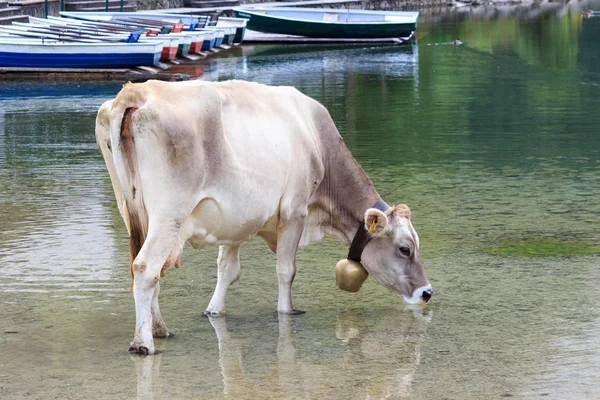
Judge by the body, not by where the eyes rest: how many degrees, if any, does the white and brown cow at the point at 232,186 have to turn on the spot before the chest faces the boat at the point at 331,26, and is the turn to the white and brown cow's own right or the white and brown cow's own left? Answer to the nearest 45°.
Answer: approximately 45° to the white and brown cow's own left

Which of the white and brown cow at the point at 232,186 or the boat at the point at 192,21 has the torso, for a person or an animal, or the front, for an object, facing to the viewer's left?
the boat

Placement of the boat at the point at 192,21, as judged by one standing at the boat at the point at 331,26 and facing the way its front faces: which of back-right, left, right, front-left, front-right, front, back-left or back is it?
front-left

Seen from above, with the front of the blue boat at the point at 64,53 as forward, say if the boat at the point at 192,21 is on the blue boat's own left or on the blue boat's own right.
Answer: on the blue boat's own right

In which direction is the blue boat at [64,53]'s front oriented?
to the viewer's left

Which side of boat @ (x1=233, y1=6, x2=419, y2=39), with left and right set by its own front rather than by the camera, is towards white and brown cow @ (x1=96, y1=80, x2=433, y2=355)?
left

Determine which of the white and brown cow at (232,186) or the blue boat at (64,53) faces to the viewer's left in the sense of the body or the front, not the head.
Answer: the blue boat

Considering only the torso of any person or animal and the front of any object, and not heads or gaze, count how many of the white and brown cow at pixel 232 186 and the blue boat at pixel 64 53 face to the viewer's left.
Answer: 1

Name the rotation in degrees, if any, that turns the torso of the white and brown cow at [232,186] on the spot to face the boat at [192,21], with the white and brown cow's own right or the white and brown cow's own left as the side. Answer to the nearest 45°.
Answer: approximately 45° to the white and brown cow's own left

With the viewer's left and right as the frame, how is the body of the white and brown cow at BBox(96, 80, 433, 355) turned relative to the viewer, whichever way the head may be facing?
facing away from the viewer and to the right of the viewer

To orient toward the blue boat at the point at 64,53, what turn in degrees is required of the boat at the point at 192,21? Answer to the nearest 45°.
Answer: approximately 90° to its left

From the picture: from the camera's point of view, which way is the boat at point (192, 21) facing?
to the viewer's left
